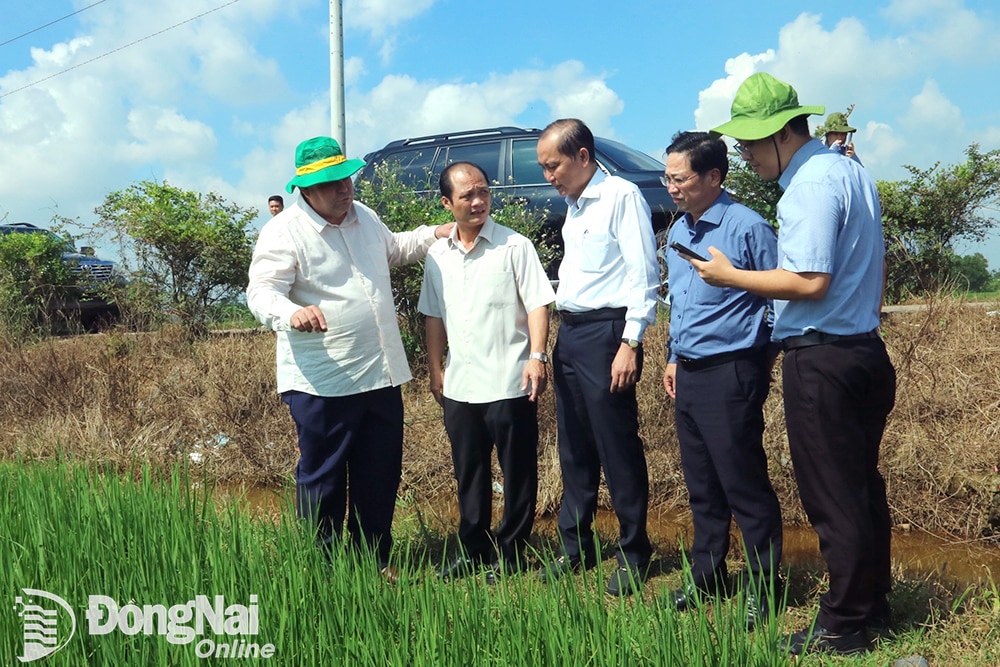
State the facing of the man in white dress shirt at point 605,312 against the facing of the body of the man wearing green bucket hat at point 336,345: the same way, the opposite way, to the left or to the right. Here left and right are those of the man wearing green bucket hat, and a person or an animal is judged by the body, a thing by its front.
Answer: to the right

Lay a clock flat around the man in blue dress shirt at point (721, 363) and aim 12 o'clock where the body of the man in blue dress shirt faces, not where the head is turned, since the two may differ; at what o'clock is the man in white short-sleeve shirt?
The man in white short-sleeve shirt is roughly at 2 o'clock from the man in blue dress shirt.

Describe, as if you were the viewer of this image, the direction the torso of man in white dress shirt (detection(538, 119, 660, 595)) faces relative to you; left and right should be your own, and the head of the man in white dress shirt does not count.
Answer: facing the viewer and to the left of the viewer

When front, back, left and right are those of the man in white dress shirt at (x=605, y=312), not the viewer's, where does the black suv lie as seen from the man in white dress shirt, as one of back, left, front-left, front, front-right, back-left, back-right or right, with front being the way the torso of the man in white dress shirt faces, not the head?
back-right

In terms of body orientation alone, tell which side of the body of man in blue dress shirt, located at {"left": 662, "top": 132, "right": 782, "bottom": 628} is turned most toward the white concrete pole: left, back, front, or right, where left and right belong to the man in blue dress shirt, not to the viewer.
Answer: right

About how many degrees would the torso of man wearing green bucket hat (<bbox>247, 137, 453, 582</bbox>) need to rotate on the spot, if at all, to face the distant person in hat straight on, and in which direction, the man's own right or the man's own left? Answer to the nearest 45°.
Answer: approximately 90° to the man's own left

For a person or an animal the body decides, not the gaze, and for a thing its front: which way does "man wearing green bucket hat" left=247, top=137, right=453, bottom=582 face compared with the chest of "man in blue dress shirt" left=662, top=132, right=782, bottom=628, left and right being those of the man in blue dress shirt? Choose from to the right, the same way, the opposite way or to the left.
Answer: to the left

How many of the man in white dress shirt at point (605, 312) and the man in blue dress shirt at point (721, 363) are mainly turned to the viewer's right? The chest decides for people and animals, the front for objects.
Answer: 0

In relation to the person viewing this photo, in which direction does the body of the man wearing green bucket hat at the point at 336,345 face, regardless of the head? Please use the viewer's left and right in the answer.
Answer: facing the viewer and to the right of the viewer

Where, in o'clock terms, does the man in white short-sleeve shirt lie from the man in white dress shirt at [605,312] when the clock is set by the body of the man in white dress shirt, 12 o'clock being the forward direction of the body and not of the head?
The man in white short-sleeve shirt is roughly at 2 o'clock from the man in white dress shirt.

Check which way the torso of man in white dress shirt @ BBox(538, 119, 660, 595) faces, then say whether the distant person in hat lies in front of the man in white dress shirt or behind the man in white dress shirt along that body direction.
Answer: behind

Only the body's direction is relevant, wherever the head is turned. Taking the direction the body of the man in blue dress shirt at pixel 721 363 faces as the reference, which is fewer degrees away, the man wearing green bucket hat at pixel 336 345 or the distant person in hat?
the man wearing green bucket hat

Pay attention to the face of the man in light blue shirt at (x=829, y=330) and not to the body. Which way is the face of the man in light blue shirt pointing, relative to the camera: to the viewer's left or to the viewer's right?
to the viewer's left

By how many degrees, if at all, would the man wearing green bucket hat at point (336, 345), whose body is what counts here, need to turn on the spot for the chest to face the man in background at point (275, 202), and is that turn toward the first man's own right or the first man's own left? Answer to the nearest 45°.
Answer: approximately 135° to the first man's own left
